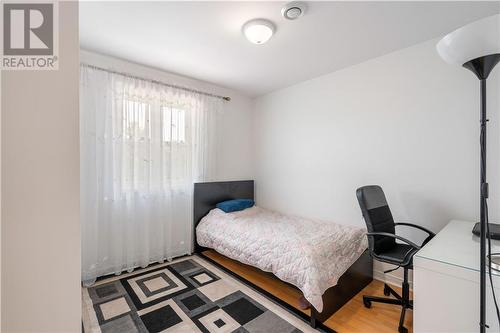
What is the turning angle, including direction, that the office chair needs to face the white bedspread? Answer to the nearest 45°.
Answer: approximately 135° to its right

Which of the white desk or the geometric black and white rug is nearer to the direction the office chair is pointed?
the white desk

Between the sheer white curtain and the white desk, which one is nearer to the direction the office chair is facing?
the white desk

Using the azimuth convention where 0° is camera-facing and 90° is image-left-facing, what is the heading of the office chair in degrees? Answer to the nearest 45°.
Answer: approximately 315°

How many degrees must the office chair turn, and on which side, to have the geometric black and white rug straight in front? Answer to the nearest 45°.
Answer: approximately 90° to its right
